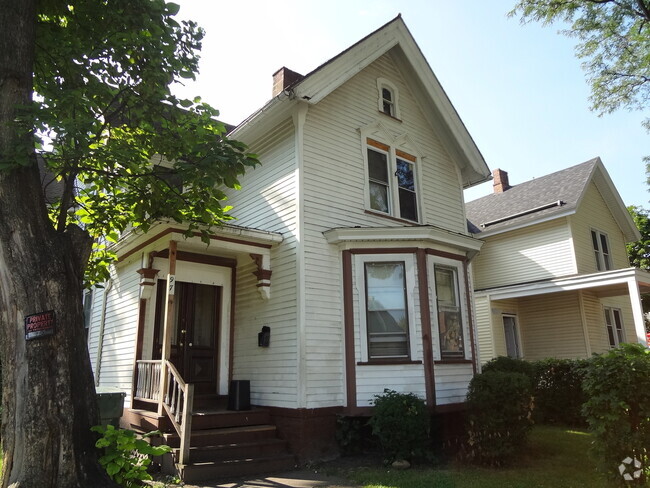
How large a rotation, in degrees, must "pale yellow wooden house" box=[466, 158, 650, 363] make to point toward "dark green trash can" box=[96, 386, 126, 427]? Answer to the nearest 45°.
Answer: approximately 90° to its right

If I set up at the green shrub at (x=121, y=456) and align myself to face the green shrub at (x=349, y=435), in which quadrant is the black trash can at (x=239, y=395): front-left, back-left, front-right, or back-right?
front-left

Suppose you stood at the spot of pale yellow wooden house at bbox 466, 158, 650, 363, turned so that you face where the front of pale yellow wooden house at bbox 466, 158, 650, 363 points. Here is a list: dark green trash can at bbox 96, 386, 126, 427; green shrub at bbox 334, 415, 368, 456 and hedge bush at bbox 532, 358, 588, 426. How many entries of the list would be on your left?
0

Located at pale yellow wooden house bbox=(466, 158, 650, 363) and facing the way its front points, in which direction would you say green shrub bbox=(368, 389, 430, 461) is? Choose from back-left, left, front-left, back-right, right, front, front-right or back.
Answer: front-right

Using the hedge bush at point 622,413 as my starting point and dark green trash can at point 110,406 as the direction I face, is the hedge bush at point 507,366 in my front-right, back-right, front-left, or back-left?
front-right

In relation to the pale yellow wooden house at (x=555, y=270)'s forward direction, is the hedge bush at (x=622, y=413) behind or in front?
in front

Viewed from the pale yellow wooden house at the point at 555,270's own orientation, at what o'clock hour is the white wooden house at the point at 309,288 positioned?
the white wooden house at the point at 309,288 is roughly at 2 o'clock from the pale yellow wooden house at the point at 555,270.

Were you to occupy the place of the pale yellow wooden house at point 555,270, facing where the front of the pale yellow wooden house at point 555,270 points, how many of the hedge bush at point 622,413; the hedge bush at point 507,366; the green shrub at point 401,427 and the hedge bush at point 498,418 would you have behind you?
0

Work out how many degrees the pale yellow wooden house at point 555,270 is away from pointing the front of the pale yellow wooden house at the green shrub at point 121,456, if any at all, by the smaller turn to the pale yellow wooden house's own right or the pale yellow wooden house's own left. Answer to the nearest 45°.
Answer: approximately 45° to the pale yellow wooden house's own right

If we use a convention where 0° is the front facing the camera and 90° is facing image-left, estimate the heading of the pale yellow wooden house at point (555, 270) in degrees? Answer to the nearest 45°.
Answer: approximately 315°

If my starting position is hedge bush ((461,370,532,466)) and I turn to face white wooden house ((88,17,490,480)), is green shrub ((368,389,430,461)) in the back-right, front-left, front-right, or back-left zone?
front-left

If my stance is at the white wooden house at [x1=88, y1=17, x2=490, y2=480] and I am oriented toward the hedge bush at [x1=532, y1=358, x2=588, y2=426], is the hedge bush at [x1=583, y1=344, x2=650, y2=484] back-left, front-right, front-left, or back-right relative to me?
front-right

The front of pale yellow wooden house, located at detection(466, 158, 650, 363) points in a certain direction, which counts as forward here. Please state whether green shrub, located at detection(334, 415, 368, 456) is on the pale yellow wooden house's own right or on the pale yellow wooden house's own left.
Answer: on the pale yellow wooden house's own right
